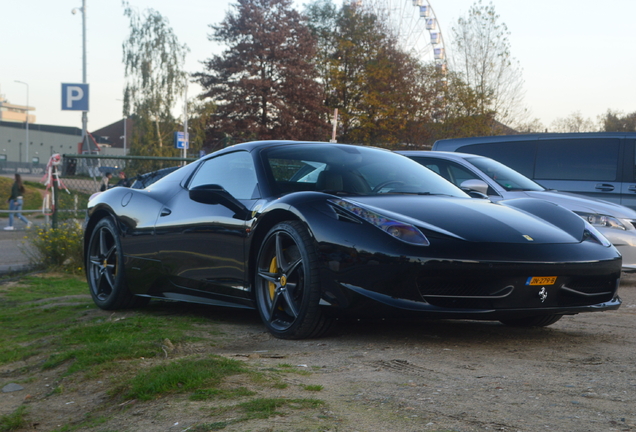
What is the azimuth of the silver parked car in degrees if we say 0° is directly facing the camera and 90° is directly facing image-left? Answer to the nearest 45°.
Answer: approximately 315°

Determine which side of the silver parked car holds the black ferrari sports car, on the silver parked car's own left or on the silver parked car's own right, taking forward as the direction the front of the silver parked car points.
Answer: on the silver parked car's own right

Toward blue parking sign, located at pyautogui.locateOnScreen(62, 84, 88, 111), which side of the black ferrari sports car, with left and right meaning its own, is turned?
back

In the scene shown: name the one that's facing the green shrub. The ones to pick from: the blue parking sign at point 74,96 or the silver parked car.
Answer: the blue parking sign

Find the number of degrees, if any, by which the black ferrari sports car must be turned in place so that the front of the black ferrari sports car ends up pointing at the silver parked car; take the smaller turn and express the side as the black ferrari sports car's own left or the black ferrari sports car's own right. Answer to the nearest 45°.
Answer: approximately 90° to the black ferrari sports car's own left

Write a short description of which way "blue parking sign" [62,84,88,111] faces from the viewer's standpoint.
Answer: facing the viewer

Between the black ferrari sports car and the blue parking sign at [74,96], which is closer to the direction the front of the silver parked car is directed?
the black ferrari sports car

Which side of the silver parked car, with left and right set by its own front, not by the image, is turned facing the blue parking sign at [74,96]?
back

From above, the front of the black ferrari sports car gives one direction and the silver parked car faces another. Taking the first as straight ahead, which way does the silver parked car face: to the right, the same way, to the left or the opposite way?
the same way

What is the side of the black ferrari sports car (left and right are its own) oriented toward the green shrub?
back

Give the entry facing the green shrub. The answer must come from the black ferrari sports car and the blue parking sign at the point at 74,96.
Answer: the blue parking sign

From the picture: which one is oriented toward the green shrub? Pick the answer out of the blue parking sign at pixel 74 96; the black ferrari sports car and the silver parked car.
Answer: the blue parking sign

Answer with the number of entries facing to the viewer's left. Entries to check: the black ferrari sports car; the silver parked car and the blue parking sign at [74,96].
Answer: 0

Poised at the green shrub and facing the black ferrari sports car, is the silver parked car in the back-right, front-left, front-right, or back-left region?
front-left
